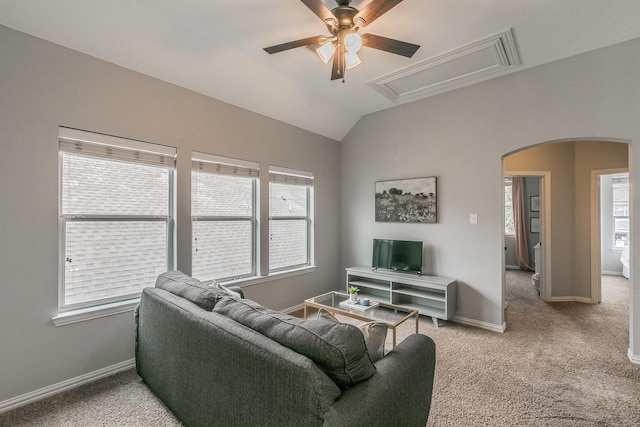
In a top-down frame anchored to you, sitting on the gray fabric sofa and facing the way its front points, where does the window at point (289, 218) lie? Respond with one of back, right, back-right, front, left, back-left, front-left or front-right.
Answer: front-left

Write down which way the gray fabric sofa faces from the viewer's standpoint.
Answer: facing away from the viewer and to the right of the viewer

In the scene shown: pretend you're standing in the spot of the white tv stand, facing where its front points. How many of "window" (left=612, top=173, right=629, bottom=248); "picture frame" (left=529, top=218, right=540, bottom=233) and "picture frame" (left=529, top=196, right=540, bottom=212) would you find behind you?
3

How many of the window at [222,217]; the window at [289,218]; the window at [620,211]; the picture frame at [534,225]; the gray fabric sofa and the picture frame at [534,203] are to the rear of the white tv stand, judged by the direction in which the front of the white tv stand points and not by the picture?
3

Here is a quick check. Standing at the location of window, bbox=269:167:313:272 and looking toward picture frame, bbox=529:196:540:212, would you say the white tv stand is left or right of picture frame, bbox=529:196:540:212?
right

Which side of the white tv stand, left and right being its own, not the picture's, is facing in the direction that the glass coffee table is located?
front

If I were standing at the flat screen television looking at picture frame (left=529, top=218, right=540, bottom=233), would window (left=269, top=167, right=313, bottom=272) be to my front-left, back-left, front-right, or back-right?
back-left

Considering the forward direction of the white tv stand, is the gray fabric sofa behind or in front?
in front

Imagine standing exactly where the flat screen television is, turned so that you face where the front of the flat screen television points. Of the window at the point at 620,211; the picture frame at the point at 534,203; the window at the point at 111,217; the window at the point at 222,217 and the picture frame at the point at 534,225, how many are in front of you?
2

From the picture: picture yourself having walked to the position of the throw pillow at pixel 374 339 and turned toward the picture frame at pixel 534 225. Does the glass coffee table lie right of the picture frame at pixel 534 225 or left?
left

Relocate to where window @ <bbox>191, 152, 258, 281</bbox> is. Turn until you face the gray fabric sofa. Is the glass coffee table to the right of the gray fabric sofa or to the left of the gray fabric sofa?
left

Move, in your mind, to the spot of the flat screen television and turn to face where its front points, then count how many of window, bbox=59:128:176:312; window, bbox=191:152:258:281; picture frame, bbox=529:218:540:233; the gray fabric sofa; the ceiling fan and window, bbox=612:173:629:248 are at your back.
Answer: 2

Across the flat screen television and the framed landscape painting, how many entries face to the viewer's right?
0

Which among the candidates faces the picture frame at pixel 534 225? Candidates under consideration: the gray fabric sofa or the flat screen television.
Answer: the gray fabric sofa

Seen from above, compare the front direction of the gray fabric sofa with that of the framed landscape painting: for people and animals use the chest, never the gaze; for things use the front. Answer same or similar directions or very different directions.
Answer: very different directions

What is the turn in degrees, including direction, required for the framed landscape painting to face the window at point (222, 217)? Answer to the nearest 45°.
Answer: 0° — it already faces it

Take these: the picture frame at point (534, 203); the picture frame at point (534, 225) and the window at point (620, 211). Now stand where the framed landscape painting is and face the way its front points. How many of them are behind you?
3

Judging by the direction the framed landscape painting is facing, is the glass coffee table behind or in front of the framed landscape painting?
in front
